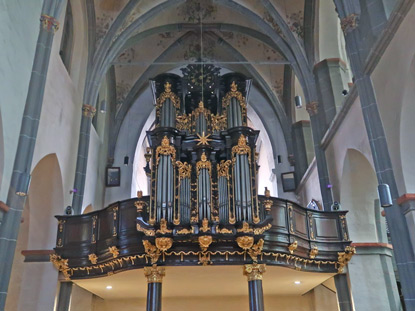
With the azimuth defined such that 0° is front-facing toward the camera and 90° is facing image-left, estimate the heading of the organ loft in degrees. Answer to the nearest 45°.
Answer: approximately 0°

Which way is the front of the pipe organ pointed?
toward the camera

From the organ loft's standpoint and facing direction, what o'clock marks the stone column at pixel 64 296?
The stone column is roughly at 4 o'clock from the organ loft.

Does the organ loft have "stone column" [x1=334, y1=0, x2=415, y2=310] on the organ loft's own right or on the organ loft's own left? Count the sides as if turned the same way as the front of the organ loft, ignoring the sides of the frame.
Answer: on the organ loft's own left

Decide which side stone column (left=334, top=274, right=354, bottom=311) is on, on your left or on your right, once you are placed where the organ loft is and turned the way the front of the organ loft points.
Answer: on your left
